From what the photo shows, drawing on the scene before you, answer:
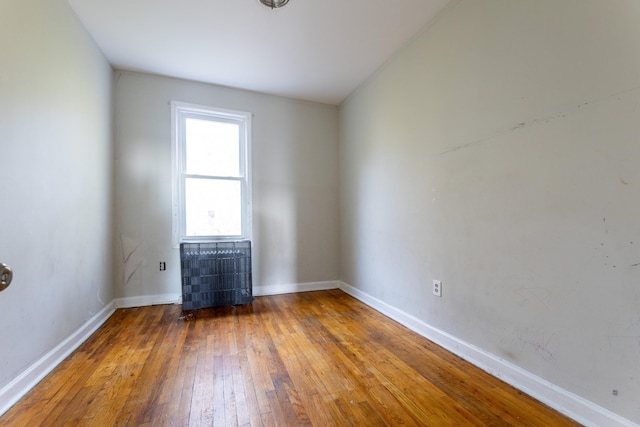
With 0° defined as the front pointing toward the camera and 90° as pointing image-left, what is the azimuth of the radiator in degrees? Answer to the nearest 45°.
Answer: approximately 0°

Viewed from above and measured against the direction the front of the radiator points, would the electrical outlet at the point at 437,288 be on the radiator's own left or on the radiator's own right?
on the radiator's own left
